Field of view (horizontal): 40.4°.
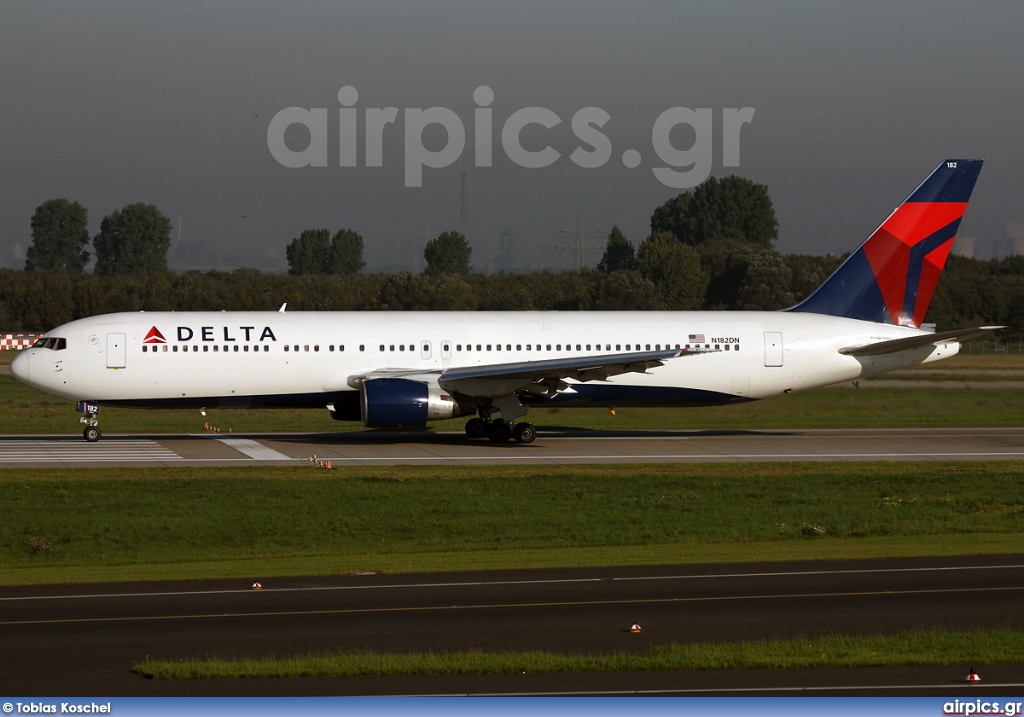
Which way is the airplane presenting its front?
to the viewer's left
